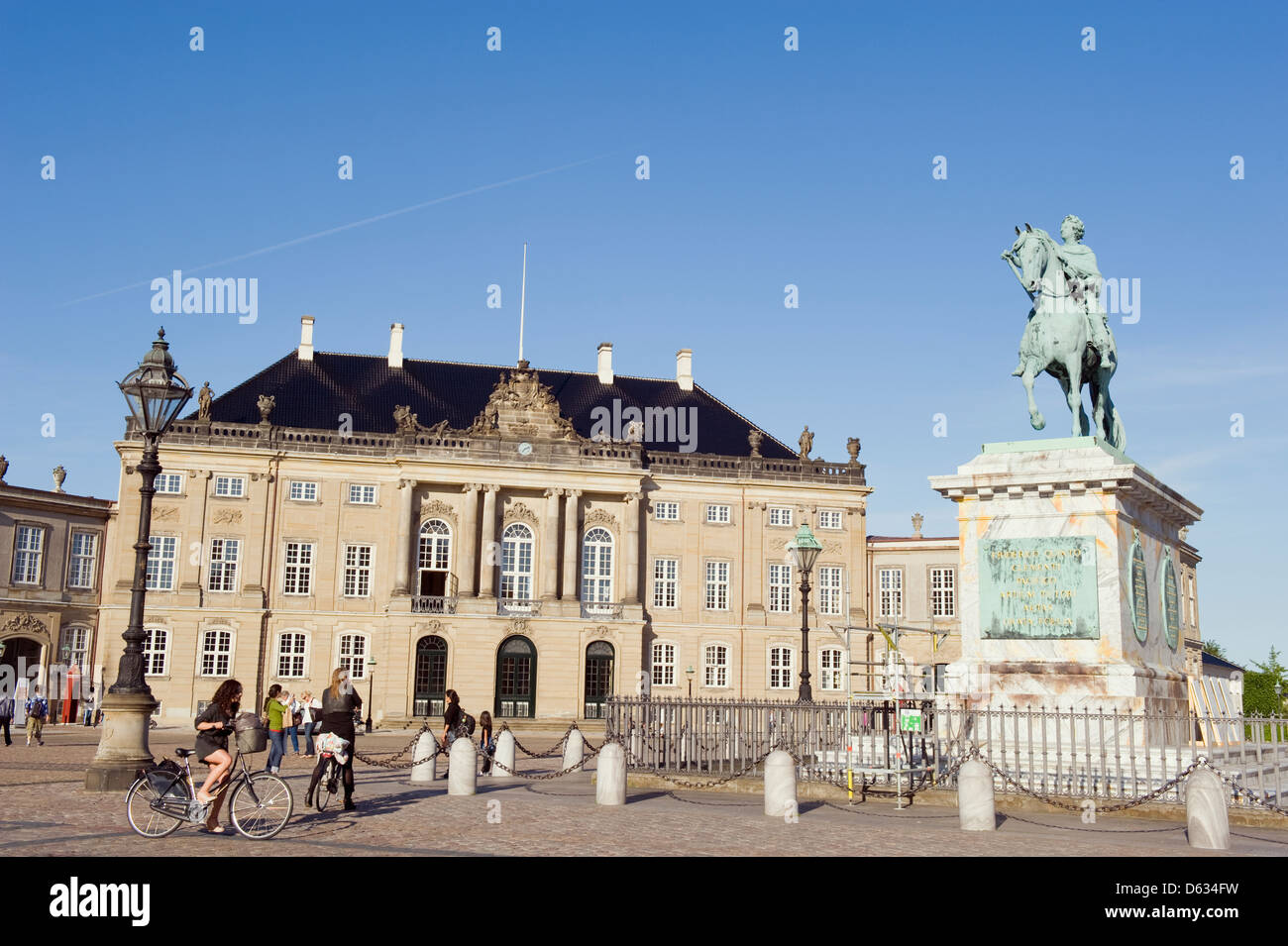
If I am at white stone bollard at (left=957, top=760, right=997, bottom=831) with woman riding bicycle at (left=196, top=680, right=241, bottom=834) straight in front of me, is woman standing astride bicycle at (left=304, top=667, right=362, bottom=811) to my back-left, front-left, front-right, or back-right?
front-right

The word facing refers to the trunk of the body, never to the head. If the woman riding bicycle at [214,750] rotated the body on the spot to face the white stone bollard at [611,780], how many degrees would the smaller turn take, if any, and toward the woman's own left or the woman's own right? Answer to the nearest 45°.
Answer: approximately 45° to the woman's own left

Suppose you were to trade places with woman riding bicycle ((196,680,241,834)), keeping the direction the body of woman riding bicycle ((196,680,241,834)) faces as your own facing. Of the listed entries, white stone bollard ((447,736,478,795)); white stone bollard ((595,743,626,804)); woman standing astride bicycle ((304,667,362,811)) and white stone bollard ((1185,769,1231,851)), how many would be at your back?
0

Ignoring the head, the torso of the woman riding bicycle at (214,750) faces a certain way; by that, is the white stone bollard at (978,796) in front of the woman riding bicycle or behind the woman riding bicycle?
in front

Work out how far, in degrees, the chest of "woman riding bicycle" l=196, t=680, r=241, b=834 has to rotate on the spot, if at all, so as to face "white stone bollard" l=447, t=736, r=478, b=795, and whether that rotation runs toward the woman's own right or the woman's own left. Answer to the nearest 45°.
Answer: approximately 45° to the woman's own left

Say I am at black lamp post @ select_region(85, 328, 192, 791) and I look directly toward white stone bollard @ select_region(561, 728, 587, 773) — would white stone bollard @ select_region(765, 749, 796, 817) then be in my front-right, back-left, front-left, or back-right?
front-right

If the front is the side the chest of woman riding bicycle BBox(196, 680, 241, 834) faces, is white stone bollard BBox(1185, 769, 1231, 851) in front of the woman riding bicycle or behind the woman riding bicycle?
in front

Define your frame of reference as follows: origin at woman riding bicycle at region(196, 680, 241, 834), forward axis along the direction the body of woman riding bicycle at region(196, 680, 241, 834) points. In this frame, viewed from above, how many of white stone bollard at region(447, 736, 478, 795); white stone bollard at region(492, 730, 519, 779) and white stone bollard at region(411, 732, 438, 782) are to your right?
0

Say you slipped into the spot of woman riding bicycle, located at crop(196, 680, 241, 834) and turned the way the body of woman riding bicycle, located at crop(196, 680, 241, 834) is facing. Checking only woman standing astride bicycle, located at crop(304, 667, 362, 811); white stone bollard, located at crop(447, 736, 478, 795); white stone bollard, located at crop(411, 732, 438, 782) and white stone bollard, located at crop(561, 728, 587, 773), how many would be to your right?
0

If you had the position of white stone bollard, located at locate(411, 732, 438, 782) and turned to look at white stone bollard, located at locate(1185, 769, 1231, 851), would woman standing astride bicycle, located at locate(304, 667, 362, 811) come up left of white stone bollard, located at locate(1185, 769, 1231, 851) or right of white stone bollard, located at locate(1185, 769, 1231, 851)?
right

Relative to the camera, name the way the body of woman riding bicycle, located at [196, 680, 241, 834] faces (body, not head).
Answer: to the viewer's right

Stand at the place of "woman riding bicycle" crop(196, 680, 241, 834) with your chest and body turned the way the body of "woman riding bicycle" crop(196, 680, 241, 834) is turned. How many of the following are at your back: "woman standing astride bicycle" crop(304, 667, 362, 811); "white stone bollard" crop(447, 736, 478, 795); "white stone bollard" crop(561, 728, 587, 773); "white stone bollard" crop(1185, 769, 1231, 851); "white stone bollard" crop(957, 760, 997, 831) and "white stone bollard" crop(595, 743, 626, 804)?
0

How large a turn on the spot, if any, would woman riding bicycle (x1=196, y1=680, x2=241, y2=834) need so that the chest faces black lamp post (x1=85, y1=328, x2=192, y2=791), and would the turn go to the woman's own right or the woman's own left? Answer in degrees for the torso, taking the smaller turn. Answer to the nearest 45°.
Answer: approximately 90° to the woman's own left

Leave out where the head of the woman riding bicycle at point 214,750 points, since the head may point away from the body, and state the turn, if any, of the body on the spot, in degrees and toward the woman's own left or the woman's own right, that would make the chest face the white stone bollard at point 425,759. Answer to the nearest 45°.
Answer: approximately 45° to the woman's own left

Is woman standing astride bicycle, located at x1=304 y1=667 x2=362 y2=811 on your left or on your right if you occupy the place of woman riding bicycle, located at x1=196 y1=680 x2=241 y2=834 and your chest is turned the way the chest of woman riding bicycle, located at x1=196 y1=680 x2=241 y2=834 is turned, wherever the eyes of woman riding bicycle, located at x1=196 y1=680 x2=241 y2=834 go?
on your left

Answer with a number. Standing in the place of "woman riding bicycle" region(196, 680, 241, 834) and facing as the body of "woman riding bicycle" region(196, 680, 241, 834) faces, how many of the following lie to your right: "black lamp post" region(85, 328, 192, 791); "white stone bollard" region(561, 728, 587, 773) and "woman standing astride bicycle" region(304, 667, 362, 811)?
0

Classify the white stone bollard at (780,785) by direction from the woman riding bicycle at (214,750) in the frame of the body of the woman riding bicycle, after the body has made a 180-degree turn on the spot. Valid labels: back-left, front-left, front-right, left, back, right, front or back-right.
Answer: back
